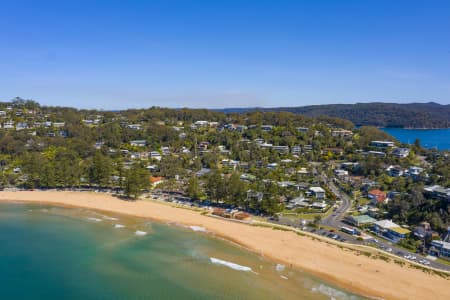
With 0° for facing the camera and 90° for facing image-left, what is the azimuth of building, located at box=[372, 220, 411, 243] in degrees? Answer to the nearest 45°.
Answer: approximately 45°

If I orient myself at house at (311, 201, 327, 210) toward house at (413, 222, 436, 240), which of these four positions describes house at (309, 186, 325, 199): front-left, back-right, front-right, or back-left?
back-left

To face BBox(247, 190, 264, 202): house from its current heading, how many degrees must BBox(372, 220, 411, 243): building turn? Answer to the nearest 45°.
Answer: approximately 45° to its right

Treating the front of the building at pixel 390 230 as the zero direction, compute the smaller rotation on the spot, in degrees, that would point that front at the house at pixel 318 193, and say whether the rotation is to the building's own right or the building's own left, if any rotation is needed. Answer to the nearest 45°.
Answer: approximately 90° to the building's own right

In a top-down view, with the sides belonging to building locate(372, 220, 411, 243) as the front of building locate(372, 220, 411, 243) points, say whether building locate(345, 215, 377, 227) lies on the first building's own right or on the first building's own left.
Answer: on the first building's own right

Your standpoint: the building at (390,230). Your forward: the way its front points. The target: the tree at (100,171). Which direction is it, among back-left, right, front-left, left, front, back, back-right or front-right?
front-right

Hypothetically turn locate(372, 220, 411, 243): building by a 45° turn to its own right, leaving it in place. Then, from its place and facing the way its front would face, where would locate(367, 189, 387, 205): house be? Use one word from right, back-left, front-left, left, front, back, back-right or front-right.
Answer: right

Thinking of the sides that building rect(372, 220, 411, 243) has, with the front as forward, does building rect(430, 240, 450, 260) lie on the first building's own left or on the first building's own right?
on the first building's own left

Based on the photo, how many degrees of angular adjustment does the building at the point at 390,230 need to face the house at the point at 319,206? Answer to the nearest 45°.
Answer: approximately 90° to its right
